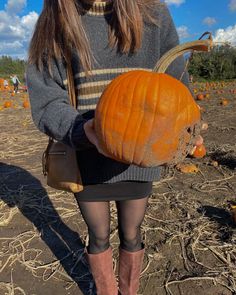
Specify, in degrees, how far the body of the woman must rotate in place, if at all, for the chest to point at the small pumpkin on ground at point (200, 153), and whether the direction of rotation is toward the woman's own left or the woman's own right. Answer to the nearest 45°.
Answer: approximately 135° to the woman's own left

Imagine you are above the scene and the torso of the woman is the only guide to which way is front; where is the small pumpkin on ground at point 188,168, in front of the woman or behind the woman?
behind

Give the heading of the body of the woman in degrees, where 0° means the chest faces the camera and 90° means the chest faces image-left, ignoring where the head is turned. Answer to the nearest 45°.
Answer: approximately 0°
